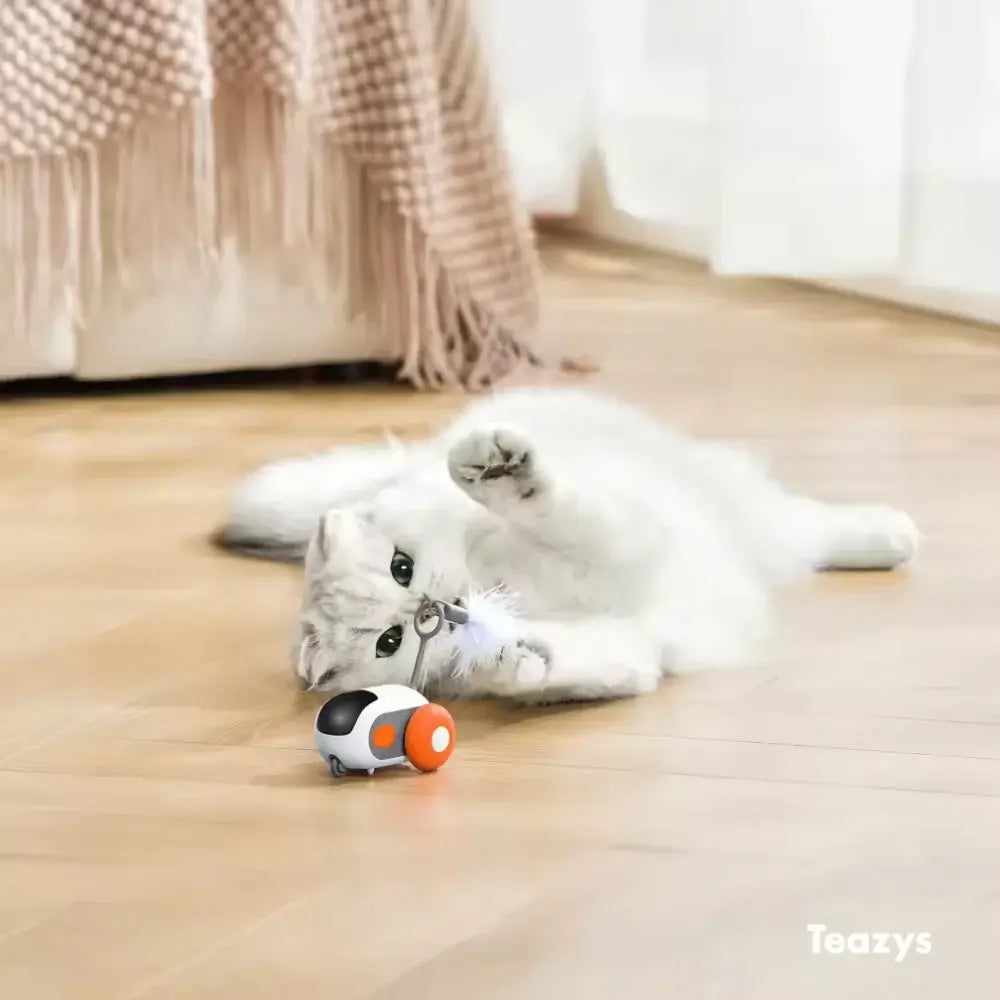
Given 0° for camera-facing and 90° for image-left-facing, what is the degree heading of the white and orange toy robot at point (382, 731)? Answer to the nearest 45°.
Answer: approximately 45°

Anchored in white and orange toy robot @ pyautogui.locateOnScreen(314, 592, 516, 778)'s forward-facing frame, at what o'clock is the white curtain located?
The white curtain is roughly at 5 o'clock from the white and orange toy robot.
